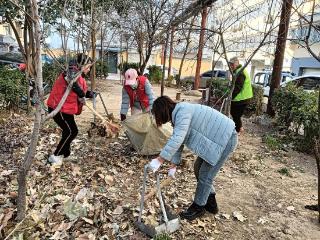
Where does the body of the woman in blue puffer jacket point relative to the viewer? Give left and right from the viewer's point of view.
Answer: facing to the left of the viewer

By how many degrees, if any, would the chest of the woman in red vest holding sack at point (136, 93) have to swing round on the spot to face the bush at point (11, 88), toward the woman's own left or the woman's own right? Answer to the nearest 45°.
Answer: approximately 90° to the woman's own right

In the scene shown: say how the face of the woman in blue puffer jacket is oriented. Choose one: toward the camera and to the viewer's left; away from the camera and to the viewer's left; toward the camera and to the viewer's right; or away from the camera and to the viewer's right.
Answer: away from the camera and to the viewer's left

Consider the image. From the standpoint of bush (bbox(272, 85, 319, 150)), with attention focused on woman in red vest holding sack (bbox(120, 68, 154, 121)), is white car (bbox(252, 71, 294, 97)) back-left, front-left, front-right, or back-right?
back-right

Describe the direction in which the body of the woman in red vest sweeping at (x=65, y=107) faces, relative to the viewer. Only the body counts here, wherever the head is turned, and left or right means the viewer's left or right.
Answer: facing to the right of the viewer

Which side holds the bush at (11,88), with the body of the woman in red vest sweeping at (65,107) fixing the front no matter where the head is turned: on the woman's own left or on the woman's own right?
on the woman's own left
